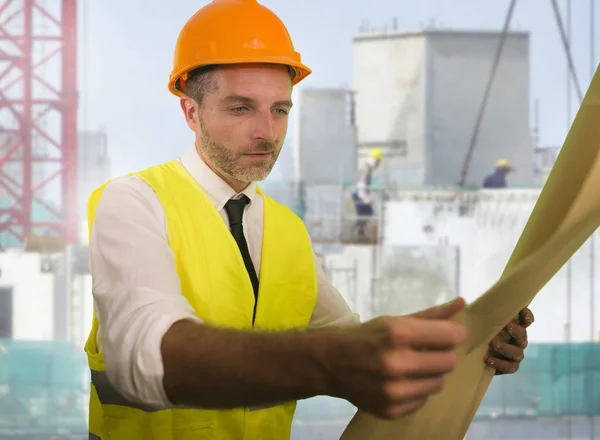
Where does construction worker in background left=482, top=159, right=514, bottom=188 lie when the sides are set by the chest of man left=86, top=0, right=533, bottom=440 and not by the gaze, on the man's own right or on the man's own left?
on the man's own left

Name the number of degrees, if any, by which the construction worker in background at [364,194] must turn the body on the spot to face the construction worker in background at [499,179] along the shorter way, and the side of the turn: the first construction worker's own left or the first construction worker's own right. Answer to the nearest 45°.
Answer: approximately 45° to the first construction worker's own left

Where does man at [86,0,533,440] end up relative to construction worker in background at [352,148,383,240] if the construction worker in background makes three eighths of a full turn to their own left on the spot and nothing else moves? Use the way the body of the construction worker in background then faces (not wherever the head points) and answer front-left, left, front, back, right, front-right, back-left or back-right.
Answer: back-left

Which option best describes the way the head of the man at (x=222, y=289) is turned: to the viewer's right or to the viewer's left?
to the viewer's right

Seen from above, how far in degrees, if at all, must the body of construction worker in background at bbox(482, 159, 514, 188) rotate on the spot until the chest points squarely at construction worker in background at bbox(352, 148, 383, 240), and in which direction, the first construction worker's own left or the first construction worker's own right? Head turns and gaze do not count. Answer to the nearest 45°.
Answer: approximately 135° to the first construction worker's own right
